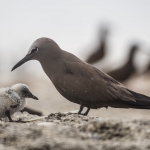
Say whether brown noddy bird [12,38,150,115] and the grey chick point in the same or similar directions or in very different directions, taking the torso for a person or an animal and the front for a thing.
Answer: very different directions

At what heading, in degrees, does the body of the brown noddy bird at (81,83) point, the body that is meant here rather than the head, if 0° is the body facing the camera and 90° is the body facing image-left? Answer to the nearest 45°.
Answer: approximately 90°

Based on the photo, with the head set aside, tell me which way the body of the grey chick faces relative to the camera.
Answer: to the viewer's right

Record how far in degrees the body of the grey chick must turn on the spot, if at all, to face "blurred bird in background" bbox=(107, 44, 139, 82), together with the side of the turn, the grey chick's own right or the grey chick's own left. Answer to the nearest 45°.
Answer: approximately 90° to the grey chick's own left

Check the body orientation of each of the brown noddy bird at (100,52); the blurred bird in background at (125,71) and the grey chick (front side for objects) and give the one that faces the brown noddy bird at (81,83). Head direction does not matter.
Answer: the grey chick
